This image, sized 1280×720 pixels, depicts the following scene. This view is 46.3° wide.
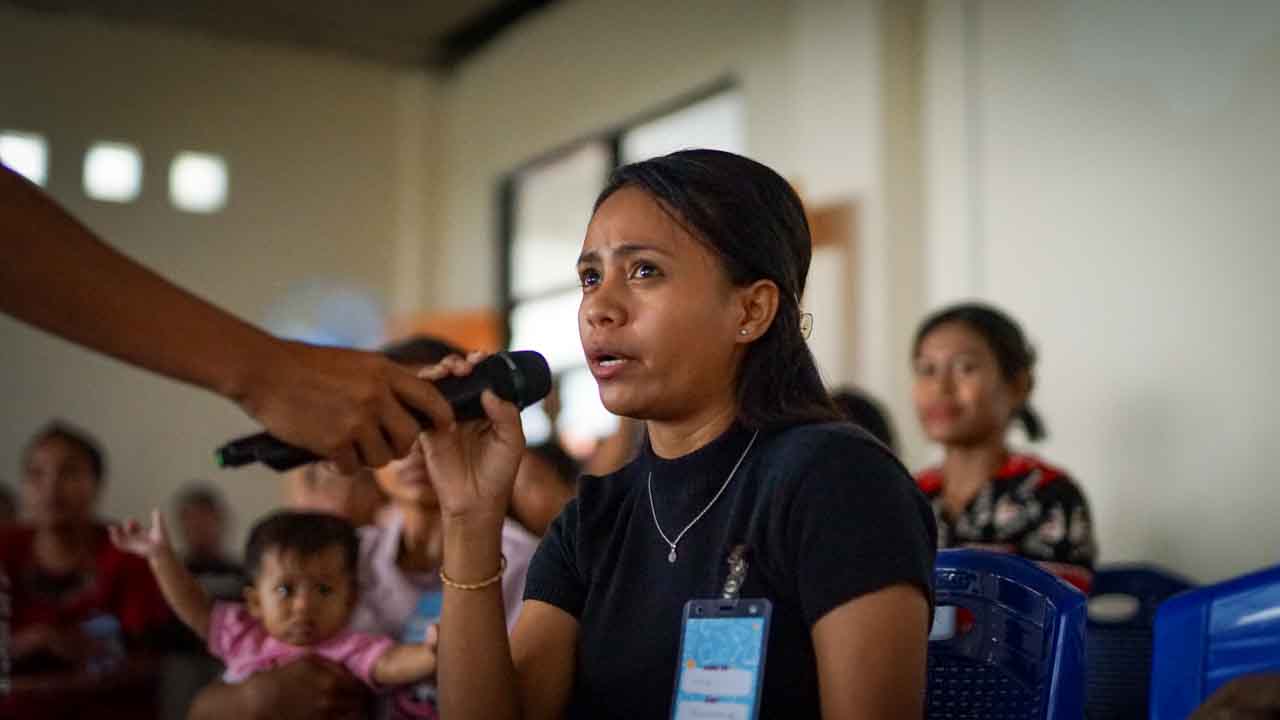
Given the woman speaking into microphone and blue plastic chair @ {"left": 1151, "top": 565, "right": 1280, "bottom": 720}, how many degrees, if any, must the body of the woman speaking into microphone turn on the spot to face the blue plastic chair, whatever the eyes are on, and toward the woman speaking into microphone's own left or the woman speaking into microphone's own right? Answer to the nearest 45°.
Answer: approximately 135° to the woman speaking into microphone's own left

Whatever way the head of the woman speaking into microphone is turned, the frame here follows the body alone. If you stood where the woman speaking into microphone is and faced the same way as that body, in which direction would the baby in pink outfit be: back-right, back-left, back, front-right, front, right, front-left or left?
right

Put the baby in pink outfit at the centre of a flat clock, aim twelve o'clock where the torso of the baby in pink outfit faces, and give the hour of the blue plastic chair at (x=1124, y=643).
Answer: The blue plastic chair is roughly at 9 o'clock from the baby in pink outfit.

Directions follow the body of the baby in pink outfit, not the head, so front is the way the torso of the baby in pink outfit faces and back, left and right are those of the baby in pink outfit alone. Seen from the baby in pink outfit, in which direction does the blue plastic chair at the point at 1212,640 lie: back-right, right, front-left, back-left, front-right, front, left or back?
front-left

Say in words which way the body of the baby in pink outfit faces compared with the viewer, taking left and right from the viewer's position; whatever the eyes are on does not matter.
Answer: facing the viewer

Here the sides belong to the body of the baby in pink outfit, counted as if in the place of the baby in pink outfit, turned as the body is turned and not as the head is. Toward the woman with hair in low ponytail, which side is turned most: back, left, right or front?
left

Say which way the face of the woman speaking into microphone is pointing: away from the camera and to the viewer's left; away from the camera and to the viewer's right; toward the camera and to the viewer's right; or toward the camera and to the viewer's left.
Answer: toward the camera and to the viewer's left

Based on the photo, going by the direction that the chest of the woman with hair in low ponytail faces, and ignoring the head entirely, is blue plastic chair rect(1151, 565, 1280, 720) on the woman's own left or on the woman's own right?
on the woman's own left

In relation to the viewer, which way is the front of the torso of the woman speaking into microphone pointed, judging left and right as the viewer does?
facing the viewer and to the left of the viewer

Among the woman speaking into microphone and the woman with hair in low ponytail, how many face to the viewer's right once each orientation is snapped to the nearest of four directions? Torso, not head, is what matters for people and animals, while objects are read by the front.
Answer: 0

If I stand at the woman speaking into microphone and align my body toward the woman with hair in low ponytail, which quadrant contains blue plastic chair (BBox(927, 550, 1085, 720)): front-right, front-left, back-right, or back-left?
front-right
